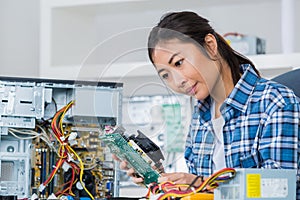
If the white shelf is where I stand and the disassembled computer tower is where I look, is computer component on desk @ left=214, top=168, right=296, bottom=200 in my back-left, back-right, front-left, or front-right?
front-left

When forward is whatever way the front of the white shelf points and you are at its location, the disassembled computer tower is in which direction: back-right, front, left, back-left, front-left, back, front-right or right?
front

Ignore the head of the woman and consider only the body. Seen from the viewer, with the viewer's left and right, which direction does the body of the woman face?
facing the viewer and to the left of the viewer

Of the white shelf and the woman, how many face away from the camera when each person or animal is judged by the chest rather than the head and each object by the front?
0

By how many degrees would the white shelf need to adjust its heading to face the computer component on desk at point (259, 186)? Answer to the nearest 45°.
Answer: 0° — it already faces it

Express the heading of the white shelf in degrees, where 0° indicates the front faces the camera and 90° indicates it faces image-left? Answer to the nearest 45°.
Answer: approximately 0°

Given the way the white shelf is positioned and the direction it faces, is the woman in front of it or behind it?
in front

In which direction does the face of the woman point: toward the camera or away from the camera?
toward the camera

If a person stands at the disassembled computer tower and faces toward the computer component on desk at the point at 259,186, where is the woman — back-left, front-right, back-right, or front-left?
front-left
